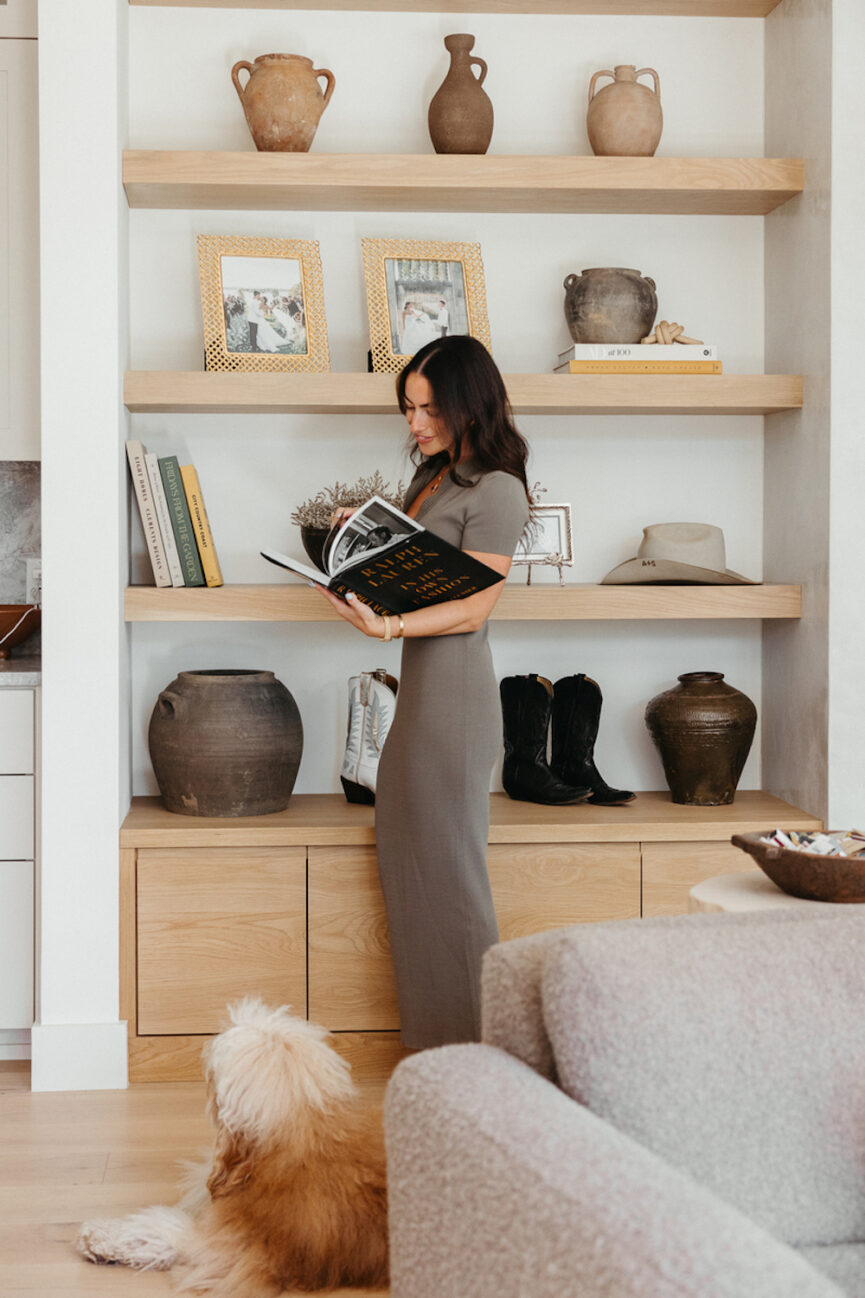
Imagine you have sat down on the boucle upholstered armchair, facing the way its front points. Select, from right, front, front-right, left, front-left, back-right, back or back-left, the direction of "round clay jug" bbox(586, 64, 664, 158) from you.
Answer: back-left

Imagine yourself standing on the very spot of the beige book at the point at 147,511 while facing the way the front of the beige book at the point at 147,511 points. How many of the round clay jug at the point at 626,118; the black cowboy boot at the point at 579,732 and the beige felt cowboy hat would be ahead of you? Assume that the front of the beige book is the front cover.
3

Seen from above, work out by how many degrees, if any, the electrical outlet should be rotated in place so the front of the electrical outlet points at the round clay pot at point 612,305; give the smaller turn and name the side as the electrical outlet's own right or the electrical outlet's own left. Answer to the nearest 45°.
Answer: approximately 45° to the electrical outlet's own left

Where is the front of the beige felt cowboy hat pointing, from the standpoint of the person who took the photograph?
facing to the left of the viewer

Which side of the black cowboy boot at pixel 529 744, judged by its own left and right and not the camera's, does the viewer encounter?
right

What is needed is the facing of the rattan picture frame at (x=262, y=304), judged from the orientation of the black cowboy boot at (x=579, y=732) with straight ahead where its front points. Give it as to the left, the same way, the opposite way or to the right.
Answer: to the right

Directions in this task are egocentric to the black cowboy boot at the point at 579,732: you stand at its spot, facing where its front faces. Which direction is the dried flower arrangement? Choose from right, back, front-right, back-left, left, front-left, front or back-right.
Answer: back

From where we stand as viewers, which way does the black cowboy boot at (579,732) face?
facing to the right of the viewer
